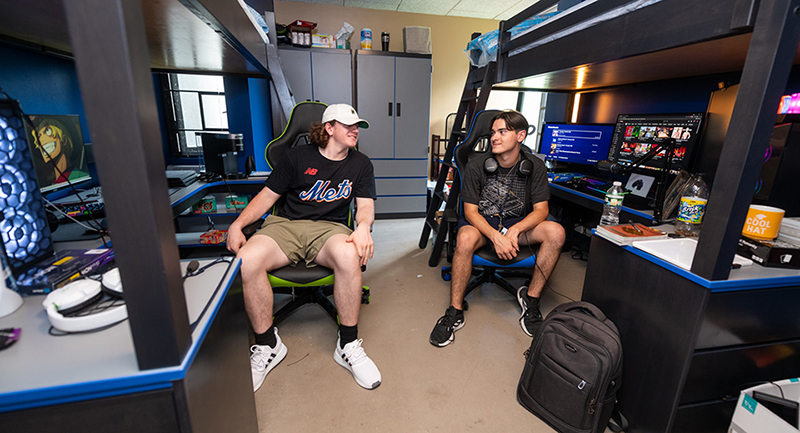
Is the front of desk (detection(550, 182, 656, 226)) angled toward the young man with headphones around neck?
yes

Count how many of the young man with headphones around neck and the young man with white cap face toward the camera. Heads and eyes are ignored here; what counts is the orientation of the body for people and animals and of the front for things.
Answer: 2

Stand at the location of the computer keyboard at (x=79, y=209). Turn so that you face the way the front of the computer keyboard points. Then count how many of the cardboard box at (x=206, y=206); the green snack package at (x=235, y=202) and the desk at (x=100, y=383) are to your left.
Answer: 2

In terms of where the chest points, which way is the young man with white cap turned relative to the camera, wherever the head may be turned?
toward the camera

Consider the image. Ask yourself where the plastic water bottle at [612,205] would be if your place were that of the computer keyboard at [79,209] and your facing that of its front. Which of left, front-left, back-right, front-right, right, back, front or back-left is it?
front

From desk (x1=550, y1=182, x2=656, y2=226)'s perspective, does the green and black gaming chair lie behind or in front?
in front

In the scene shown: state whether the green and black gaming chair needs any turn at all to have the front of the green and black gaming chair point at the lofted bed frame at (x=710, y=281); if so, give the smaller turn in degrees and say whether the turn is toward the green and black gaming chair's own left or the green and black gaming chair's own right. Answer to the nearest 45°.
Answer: approximately 45° to the green and black gaming chair's own left

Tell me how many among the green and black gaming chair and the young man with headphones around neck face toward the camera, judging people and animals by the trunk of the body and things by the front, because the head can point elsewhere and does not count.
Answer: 2

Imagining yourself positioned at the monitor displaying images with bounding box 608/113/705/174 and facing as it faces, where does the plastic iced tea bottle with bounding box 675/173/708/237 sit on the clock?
The plastic iced tea bottle is roughly at 10 o'clock from the monitor displaying images.

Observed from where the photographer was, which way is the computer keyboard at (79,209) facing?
facing the viewer and to the right of the viewer

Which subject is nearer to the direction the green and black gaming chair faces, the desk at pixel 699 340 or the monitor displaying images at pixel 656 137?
the desk

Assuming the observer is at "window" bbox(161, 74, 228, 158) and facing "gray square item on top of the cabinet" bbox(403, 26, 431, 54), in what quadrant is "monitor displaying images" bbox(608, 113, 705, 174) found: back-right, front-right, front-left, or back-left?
front-right

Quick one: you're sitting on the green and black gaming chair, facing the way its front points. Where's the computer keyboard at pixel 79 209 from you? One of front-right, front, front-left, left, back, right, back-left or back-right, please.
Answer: right

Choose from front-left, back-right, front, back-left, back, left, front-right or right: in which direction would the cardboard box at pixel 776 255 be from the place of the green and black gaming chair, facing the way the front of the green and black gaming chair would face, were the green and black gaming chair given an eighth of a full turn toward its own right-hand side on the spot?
left

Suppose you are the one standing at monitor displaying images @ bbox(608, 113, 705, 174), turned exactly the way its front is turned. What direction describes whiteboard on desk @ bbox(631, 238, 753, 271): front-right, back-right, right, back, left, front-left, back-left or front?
front-left

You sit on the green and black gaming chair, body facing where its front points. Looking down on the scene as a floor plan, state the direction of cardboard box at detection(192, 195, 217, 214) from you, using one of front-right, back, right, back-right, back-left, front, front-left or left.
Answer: back-right

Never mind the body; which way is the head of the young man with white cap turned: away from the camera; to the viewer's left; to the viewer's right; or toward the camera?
to the viewer's right

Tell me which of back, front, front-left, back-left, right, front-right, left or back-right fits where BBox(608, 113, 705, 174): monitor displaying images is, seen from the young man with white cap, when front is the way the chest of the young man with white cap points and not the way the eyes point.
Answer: left

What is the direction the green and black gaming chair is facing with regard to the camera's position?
facing the viewer

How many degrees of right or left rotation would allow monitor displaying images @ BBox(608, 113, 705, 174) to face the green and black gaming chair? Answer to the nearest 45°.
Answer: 0° — it already faces it

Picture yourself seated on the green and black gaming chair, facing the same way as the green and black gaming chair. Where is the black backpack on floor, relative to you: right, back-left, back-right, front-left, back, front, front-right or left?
front-left
